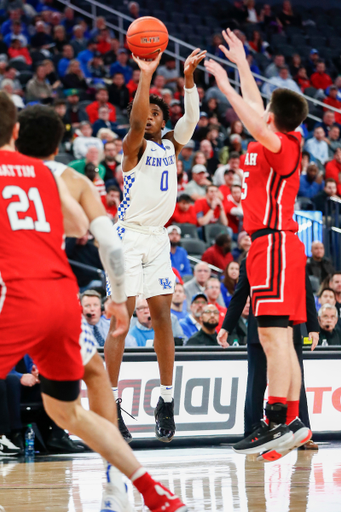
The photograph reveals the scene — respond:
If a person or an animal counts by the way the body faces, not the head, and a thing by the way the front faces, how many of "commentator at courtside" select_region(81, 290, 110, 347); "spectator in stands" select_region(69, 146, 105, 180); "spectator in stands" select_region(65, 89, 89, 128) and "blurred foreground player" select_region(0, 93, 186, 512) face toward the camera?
3

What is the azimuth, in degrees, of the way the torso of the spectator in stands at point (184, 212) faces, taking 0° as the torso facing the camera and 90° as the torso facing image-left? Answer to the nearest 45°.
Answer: approximately 0°

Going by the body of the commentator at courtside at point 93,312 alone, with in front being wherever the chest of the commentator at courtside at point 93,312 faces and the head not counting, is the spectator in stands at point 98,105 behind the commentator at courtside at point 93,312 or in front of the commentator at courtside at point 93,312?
behind

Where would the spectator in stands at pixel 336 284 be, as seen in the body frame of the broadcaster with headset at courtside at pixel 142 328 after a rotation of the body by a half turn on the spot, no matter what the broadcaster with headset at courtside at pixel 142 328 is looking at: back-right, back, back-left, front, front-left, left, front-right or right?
right

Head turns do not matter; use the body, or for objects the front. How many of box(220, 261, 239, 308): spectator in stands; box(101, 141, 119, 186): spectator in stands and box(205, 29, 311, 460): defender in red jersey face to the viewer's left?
1

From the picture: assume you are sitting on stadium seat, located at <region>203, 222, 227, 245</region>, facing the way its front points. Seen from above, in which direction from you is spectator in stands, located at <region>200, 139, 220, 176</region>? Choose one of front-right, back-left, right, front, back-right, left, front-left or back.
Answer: back

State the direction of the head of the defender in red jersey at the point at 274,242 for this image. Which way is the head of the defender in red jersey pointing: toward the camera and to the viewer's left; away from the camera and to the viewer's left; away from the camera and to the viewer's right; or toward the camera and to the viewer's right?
away from the camera and to the viewer's left

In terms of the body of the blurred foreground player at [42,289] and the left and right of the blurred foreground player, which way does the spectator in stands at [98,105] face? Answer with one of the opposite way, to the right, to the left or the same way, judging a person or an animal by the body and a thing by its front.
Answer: the opposite way

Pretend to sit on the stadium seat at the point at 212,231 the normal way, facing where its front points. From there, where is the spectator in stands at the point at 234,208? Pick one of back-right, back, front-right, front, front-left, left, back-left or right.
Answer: back-left

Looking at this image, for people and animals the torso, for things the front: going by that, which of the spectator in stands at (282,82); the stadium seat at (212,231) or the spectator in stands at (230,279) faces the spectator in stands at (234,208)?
the spectator in stands at (282,82)

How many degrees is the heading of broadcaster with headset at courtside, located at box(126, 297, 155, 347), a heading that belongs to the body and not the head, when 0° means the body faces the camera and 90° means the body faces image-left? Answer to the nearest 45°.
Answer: approximately 315°

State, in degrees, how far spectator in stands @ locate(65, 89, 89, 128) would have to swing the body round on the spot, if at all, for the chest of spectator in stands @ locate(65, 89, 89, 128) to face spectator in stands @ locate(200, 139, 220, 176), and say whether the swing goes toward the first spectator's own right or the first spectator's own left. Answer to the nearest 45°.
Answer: approximately 90° to the first spectator's own left

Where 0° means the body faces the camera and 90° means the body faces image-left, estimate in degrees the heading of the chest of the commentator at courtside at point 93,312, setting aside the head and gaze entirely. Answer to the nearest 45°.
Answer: approximately 0°

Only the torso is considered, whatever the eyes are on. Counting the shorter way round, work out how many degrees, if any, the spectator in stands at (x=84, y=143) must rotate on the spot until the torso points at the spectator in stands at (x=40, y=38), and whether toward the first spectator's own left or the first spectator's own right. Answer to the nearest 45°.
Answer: approximately 180°

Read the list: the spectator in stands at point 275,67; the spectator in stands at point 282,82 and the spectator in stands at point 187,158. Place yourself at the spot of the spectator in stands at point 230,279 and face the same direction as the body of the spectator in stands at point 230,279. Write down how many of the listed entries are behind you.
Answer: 3
